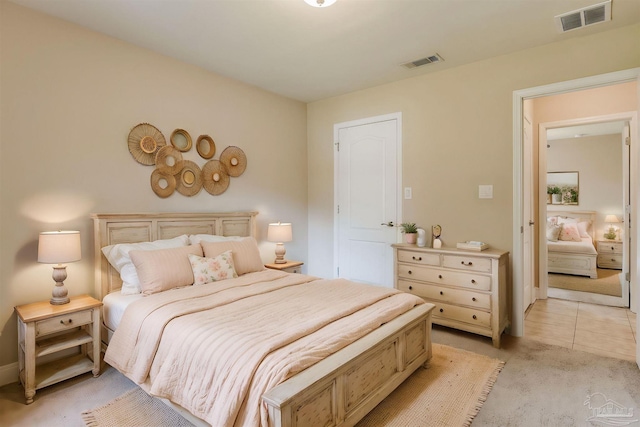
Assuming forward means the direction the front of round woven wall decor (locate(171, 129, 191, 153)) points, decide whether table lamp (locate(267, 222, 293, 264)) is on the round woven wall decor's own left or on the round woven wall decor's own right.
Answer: on the round woven wall decor's own left

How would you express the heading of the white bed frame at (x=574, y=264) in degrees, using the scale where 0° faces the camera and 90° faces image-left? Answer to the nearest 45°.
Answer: approximately 0°

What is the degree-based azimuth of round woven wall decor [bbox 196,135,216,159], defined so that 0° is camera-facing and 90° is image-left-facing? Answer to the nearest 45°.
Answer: approximately 315°

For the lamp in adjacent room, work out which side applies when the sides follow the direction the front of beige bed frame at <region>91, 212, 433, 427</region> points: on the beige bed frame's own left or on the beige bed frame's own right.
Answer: on the beige bed frame's own left

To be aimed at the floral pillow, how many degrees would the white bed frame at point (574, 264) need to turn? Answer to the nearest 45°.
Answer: approximately 45° to its right

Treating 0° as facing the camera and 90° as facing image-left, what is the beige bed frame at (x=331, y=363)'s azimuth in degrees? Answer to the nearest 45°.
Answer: approximately 315°

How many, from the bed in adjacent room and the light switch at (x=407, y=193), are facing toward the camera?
2

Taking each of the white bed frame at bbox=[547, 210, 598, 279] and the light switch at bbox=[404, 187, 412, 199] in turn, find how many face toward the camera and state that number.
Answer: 2

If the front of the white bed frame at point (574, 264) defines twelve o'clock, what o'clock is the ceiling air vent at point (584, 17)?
The ceiling air vent is roughly at 12 o'clock from the white bed frame.
